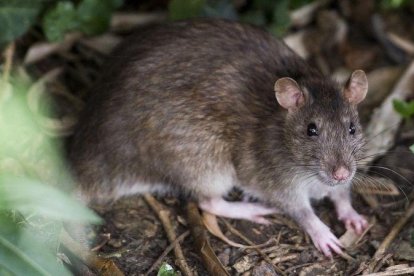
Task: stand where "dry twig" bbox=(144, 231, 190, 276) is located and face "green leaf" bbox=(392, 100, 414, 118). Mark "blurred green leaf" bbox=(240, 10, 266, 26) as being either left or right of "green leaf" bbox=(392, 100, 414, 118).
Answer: left

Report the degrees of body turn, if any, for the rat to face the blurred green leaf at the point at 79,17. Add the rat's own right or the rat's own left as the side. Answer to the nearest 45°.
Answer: approximately 180°

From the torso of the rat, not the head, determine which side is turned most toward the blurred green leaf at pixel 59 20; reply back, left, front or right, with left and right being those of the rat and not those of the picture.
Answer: back

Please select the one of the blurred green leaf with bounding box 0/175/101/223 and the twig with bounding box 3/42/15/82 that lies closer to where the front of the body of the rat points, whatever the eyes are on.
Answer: the blurred green leaf

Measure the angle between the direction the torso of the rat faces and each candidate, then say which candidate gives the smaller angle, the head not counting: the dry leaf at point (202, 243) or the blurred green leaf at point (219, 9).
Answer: the dry leaf

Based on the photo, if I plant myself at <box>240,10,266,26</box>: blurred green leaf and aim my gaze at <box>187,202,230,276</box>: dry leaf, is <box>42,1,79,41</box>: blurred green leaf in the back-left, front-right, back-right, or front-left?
front-right

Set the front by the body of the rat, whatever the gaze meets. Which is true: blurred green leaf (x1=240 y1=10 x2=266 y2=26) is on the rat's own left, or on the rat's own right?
on the rat's own left

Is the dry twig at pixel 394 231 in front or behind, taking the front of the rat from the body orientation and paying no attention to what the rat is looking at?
in front

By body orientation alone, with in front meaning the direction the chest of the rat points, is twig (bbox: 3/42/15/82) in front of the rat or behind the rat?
behind

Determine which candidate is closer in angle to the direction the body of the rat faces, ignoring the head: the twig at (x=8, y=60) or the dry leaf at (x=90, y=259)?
the dry leaf

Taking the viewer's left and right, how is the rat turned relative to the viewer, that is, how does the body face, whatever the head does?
facing the viewer and to the right of the viewer
